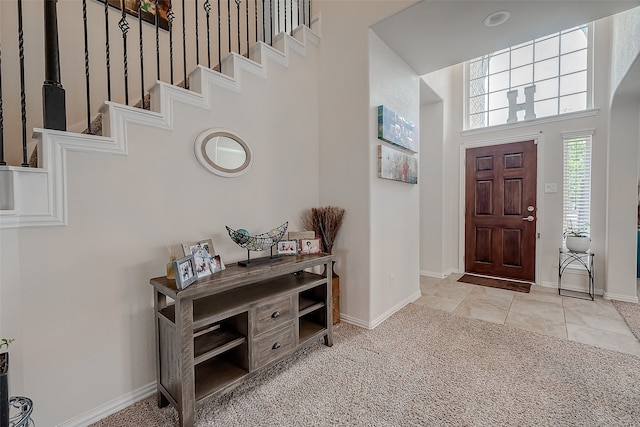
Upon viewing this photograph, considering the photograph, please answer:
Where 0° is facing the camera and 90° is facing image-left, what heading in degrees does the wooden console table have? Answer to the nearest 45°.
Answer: approximately 315°

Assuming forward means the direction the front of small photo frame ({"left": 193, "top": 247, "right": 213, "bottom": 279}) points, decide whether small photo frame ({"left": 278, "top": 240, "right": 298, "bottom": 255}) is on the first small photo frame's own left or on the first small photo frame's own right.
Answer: on the first small photo frame's own left

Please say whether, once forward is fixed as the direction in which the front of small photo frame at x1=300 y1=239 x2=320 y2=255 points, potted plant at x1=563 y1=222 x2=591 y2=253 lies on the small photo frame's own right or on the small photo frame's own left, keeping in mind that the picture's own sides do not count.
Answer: on the small photo frame's own left

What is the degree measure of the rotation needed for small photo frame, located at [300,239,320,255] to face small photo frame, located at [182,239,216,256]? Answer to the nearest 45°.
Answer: approximately 45° to its right

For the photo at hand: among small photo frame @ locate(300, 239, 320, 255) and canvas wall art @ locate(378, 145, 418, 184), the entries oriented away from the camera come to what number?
0

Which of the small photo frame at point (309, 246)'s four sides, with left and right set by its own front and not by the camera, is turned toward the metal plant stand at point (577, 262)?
left

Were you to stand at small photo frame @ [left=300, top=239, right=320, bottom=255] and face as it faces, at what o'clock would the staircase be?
The staircase is roughly at 2 o'clock from the small photo frame.

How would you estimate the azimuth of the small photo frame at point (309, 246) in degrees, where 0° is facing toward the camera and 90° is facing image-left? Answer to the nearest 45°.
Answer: approximately 0°

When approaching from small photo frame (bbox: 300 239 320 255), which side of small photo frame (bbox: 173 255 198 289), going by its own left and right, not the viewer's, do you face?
left
